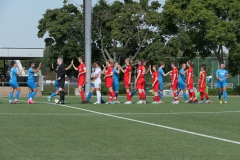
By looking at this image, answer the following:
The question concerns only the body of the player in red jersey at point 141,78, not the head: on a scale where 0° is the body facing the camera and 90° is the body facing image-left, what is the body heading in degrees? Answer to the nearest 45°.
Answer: approximately 135°
